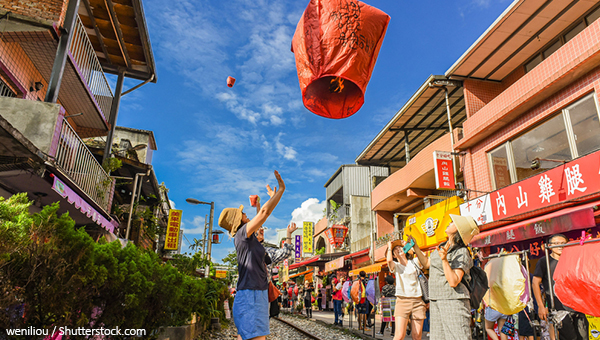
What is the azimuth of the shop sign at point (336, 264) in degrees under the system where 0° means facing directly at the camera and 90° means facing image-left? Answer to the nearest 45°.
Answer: approximately 45°

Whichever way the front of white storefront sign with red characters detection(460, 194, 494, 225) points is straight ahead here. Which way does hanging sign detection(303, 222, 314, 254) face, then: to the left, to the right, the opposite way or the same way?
to the left

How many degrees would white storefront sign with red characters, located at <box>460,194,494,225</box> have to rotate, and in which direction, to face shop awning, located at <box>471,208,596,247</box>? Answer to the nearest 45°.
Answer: approximately 45° to its left

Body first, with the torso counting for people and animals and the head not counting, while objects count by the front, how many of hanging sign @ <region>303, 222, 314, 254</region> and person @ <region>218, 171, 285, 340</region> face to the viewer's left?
0

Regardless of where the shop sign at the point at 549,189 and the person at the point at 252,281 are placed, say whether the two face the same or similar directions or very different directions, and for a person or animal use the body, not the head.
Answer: very different directions

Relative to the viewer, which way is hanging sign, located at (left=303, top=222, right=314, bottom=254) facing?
toward the camera

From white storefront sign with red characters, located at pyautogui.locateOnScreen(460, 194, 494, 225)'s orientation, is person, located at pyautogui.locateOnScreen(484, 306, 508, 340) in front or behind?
in front

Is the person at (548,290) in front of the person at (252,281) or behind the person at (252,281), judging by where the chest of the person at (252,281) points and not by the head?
in front

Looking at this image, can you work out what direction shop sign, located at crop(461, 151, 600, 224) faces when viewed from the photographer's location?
facing the viewer and to the left of the viewer

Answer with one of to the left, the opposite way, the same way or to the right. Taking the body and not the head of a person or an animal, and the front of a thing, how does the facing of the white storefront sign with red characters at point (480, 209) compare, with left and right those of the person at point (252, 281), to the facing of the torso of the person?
the opposite way

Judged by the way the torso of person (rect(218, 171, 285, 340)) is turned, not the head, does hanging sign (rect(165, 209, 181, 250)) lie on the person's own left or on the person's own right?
on the person's own left
